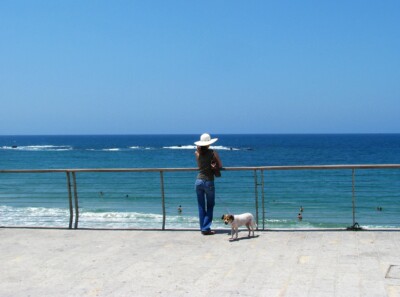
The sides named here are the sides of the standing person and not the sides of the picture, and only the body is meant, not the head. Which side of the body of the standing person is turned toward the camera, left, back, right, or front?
back

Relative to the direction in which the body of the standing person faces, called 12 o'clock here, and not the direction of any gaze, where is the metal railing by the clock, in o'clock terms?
The metal railing is roughly at 12 o'clock from the standing person.

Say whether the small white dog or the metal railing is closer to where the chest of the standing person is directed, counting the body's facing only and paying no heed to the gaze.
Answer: the metal railing

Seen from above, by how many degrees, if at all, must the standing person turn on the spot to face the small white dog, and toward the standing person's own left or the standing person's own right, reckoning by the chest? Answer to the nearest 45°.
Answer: approximately 135° to the standing person's own right

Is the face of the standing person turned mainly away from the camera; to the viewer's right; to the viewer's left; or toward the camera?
away from the camera
